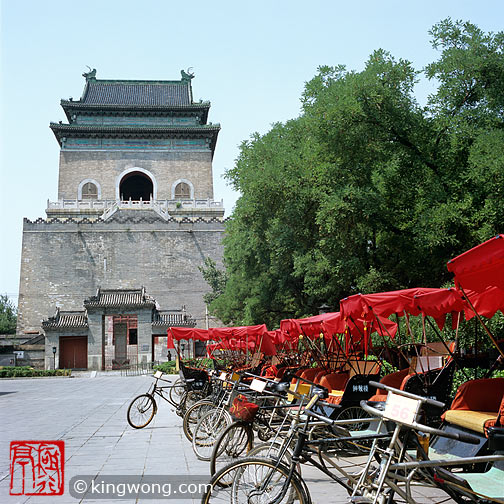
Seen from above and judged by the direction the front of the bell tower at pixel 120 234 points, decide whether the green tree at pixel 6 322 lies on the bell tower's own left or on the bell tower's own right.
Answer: on the bell tower's own right

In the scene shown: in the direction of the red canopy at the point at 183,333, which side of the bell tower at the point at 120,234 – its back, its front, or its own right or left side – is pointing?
front

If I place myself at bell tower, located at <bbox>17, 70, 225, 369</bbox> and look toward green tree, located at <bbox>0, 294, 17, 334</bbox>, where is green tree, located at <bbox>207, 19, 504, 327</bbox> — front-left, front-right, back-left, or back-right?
back-left

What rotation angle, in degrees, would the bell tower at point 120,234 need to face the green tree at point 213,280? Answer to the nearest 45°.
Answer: approximately 45° to its left

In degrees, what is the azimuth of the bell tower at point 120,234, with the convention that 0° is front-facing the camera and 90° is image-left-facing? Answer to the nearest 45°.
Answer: approximately 0°
